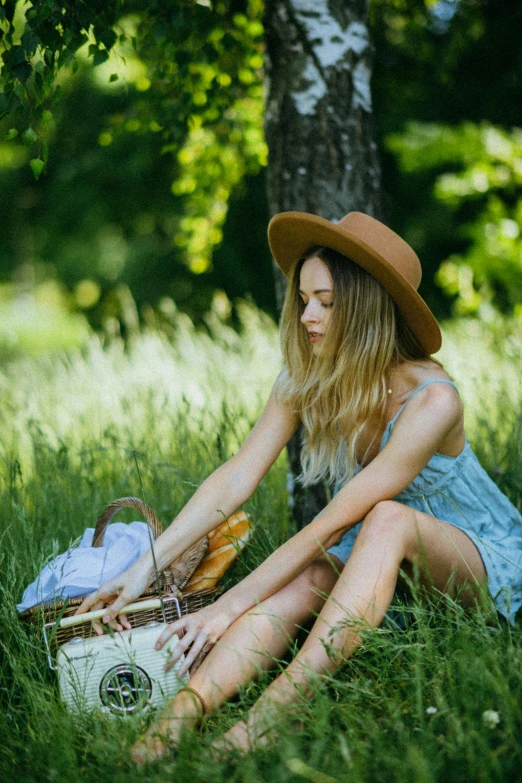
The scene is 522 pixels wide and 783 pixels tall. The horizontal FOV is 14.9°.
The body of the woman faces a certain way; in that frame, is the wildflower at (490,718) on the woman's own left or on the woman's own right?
on the woman's own left

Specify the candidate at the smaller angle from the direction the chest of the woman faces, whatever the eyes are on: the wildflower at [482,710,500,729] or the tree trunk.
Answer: the wildflower

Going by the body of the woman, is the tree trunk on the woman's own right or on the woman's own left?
on the woman's own right

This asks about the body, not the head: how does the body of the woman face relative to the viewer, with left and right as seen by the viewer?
facing the viewer and to the left of the viewer
